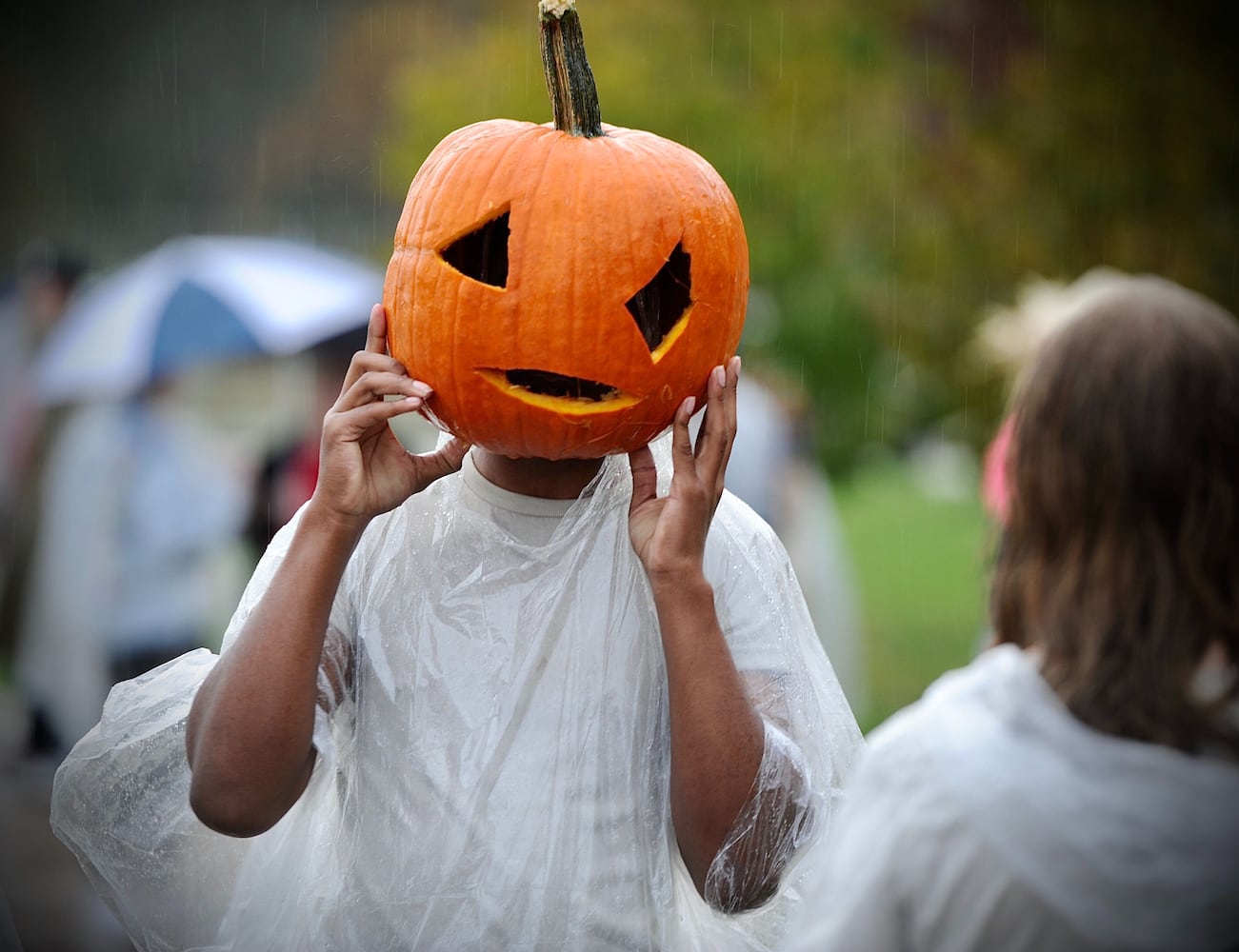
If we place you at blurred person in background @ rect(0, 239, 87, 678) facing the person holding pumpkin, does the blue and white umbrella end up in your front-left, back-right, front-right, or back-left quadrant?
front-left

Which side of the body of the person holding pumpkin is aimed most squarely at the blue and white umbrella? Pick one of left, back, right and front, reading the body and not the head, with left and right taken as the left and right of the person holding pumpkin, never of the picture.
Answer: back

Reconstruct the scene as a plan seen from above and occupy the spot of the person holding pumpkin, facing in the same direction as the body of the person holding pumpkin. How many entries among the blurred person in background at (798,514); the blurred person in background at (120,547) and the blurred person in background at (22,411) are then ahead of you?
0

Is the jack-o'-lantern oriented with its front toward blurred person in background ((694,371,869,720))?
no

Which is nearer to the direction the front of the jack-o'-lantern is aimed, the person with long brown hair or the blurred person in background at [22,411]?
the person with long brown hair

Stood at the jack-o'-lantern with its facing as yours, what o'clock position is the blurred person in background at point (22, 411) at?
The blurred person in background is roughly at 5 o'clock from the jack-o'-lantern.

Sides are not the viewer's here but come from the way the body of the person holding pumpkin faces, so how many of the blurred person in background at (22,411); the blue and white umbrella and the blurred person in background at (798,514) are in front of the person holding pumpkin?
0

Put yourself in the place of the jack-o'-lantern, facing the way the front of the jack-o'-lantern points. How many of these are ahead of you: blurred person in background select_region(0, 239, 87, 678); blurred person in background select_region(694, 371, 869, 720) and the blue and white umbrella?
0

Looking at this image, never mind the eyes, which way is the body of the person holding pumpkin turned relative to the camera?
toward the camera

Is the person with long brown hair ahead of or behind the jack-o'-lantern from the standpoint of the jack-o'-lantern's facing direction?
ahead

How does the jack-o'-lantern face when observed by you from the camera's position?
facing the viewer

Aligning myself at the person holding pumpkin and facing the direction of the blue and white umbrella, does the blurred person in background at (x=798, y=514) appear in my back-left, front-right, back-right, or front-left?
front-right

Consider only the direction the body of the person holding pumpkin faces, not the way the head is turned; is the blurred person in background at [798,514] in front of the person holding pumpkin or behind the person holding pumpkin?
behind
